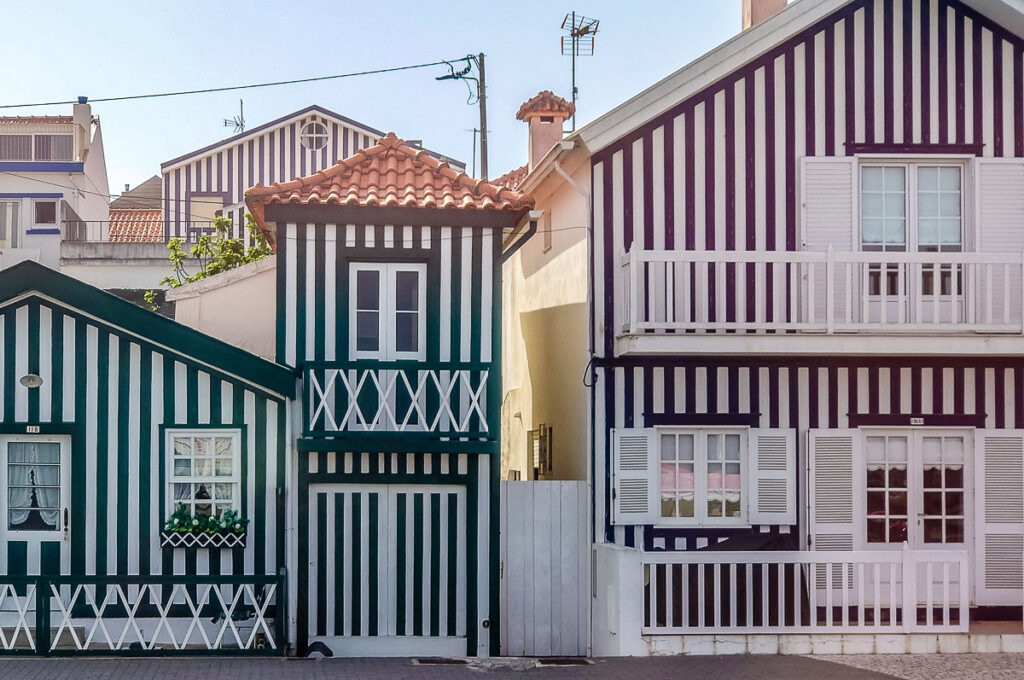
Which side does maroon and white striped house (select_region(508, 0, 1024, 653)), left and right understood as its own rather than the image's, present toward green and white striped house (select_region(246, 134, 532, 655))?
right

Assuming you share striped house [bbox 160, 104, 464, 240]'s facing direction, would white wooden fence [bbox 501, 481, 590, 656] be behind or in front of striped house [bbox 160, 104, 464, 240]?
in front

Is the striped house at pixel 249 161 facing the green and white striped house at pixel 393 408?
yes

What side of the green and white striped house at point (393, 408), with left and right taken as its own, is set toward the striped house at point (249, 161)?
back

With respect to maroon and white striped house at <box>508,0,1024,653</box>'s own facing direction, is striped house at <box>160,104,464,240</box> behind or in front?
behind

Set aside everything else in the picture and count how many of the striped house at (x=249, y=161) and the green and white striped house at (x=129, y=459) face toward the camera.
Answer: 2

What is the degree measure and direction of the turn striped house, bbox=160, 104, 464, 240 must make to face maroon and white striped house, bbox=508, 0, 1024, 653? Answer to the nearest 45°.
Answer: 0° — it already faces it

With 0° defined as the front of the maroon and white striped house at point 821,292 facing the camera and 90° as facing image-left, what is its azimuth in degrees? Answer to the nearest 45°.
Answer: approximately 0°

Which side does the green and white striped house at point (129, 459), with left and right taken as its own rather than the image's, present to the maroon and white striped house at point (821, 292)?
left

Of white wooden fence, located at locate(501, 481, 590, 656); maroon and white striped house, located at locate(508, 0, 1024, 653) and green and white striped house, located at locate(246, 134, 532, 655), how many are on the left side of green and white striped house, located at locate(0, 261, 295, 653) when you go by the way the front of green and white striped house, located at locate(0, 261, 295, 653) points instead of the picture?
3

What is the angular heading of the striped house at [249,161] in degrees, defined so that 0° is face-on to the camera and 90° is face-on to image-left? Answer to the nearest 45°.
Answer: approximately 0°
